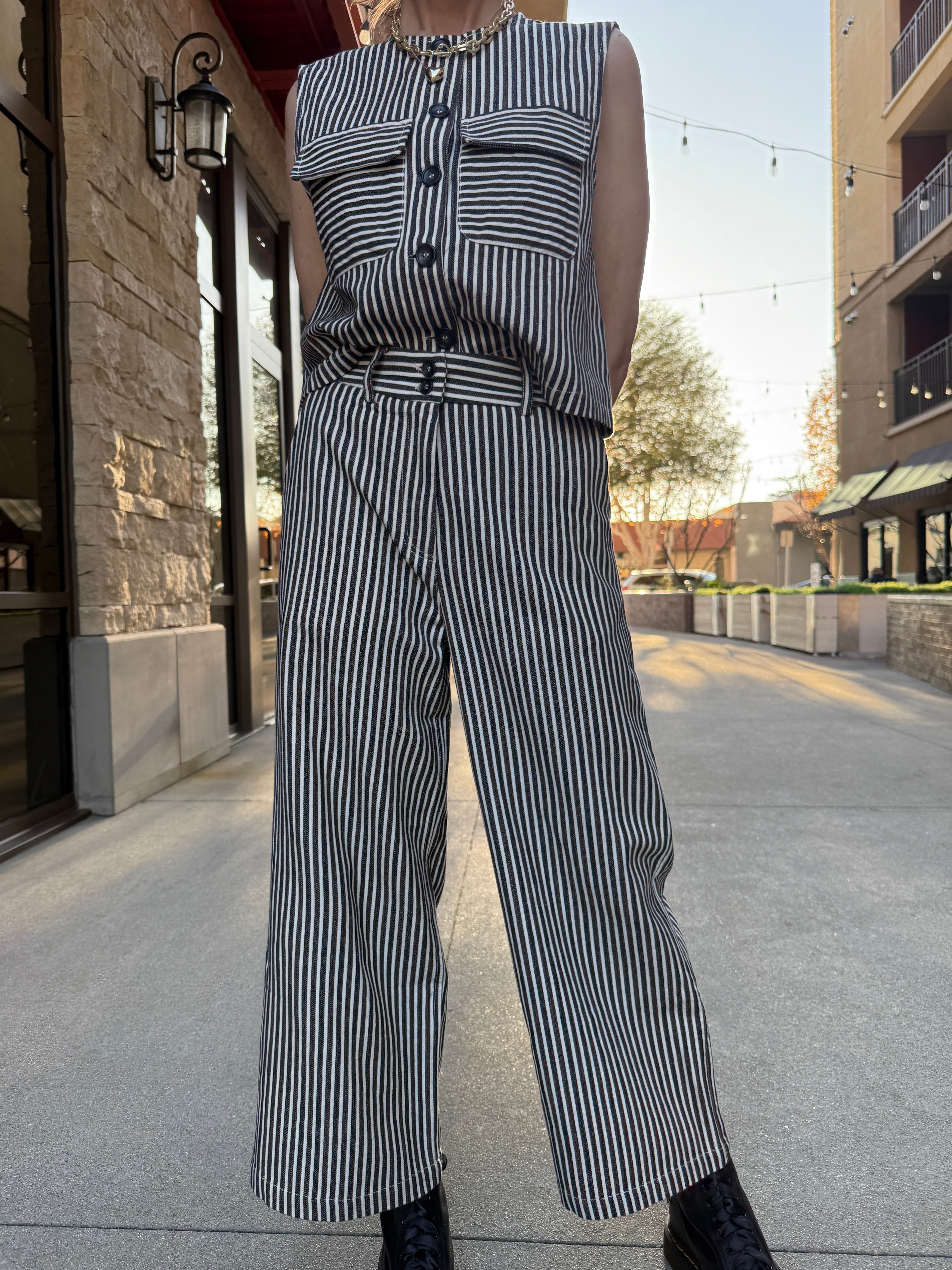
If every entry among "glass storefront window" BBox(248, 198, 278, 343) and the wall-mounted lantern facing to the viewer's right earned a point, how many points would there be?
2

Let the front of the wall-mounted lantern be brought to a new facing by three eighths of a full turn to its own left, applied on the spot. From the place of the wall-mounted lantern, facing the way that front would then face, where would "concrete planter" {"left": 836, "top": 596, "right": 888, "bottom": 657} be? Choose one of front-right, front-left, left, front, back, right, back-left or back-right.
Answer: right

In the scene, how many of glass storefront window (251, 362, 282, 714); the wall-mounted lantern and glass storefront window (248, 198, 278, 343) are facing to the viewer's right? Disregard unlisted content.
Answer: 3

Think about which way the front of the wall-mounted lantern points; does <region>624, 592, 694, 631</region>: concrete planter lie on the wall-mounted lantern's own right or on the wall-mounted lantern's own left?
on the wall-mounted lantern's own left

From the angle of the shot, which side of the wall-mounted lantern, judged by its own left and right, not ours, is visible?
right

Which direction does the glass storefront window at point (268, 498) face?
to the viewer's right

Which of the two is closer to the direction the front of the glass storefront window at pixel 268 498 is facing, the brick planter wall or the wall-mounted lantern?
the brick planter wall

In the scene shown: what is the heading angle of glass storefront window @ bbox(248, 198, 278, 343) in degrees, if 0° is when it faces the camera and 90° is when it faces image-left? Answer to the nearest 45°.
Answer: approximately 270°

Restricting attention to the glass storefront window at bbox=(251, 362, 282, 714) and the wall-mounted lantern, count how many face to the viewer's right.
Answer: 2

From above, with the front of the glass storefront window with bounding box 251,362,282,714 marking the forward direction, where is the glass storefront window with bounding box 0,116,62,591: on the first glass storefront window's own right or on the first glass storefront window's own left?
on the first glass storefront window's own right

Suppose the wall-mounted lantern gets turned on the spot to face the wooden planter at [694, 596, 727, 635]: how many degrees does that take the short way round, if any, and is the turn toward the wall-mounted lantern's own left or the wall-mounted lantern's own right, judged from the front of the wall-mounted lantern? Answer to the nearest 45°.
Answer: approximately 45° to the wall-mounted lantern's own left
